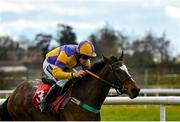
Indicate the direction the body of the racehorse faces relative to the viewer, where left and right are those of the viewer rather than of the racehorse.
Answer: facing to the right of the viewer
